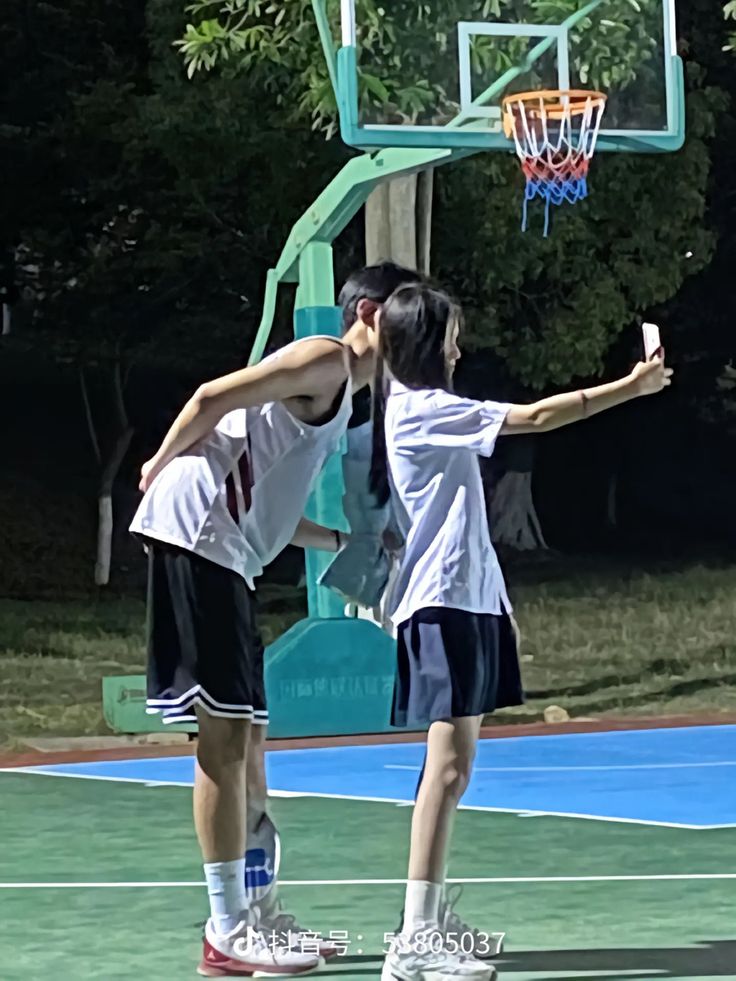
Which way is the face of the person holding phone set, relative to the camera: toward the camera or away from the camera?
away from the camera

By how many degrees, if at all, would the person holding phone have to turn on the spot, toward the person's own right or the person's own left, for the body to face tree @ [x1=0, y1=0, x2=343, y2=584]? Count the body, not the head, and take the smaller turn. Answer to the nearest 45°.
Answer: approximately 90° to the person's own left

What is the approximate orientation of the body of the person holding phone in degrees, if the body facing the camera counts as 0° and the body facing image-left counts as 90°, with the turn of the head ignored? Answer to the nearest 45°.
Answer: approximately 270°

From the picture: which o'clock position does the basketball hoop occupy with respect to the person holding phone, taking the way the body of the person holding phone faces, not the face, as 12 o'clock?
The basketball hoop is roughly at 9 o'clock from the person holding phone.
